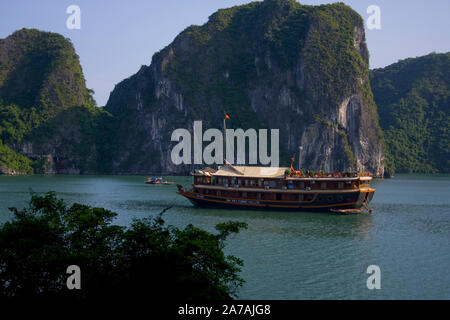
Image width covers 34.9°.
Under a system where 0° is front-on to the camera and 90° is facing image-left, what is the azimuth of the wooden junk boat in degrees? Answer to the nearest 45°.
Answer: approximately 90°

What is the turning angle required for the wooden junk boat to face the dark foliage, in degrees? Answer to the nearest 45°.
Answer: approximately 90° to its left
